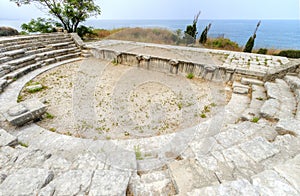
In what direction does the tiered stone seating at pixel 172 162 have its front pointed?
away from the camera

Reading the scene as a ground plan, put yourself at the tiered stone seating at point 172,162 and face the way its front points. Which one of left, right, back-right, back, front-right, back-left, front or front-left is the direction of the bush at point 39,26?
front-left
